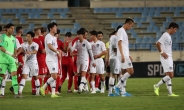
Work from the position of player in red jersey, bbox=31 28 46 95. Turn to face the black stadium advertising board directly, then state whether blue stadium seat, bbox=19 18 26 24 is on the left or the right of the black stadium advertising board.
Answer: left

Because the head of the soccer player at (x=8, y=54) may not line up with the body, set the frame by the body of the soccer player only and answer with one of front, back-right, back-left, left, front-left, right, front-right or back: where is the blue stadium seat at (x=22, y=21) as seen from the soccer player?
back-left

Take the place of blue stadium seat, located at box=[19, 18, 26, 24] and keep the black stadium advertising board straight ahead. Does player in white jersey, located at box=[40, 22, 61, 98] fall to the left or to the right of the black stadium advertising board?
right

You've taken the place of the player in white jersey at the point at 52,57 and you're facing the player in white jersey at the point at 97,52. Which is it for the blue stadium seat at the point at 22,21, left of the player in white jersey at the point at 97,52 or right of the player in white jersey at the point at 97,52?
left

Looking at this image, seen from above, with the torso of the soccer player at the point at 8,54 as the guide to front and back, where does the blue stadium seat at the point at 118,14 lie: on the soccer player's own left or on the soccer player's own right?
on the soccer player's own left

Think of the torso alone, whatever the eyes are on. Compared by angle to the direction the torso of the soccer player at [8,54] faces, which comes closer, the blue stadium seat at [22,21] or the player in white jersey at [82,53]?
the player in white jersey

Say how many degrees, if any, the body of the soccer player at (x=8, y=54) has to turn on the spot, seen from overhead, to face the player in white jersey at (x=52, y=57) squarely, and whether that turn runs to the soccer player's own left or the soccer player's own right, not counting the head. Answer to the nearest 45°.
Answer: approximately 45° to the soccer player's own left

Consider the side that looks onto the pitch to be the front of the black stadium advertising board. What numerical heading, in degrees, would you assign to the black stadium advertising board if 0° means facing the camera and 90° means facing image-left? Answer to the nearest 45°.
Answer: approximately 0°

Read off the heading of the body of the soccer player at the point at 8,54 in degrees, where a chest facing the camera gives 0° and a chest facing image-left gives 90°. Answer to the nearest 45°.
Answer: approximately 315°
